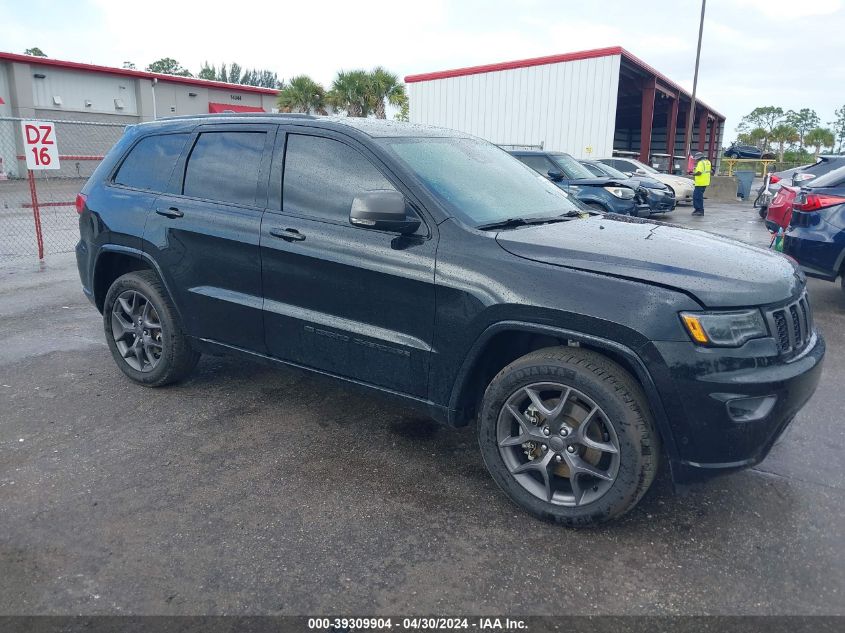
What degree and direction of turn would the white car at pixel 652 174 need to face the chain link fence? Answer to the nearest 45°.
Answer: approximately 90° to its right

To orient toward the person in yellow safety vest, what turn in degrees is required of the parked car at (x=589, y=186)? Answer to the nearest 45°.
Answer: approximately 90° to its left

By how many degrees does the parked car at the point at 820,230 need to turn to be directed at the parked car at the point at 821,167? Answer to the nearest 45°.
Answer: approximately 45° to its left

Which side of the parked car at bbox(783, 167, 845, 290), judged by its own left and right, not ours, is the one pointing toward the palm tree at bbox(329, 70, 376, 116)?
left

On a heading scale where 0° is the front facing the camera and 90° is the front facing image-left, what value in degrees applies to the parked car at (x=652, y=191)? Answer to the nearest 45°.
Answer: approximately 315°

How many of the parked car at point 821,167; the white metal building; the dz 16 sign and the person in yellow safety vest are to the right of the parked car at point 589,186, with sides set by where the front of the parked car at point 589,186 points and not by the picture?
1

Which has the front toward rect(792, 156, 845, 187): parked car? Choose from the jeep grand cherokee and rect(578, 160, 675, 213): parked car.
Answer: rect(578, 160, 675, 213): parked car

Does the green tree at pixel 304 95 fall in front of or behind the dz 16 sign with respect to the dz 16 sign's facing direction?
behind

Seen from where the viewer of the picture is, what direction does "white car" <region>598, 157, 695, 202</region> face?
facing the viewer and to the right of the viewer

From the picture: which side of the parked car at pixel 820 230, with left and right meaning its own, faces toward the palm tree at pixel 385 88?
left

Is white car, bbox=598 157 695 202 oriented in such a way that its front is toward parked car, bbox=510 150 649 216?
no

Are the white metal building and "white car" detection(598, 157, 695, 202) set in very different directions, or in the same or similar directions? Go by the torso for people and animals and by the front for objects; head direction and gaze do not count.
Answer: same or similar directions

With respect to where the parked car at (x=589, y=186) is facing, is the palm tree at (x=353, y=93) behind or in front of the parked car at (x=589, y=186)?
behind

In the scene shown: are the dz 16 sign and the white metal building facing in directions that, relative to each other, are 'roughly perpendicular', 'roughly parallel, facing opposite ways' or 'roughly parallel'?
roughly parallel

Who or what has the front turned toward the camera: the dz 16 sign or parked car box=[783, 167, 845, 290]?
the dz 16 sign

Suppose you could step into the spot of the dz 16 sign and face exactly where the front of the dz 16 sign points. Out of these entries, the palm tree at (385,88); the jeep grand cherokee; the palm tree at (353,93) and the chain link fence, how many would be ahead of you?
1

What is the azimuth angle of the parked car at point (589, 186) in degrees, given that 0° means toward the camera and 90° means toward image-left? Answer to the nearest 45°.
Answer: approximately 315°

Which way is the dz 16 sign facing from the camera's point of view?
toward the camera

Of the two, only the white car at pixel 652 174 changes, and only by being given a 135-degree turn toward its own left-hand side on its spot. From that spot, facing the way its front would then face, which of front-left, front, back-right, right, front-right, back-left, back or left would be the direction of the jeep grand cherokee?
back

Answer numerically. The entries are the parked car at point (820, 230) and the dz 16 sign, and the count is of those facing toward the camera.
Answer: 1

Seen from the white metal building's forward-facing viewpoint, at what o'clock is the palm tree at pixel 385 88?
The palm tree is roughly at 6 o'clock from the white metal building.

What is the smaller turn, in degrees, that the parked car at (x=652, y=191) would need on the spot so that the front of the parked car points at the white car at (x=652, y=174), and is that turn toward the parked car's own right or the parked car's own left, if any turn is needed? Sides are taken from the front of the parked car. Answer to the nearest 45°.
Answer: approximately 135° to the parked car's own left

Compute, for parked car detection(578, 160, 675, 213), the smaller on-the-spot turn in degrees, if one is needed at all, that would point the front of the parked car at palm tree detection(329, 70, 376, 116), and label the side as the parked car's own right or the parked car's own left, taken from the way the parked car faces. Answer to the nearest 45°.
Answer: approximately 180°

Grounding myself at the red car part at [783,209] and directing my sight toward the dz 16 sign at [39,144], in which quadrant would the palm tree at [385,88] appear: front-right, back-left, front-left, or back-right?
front-right
